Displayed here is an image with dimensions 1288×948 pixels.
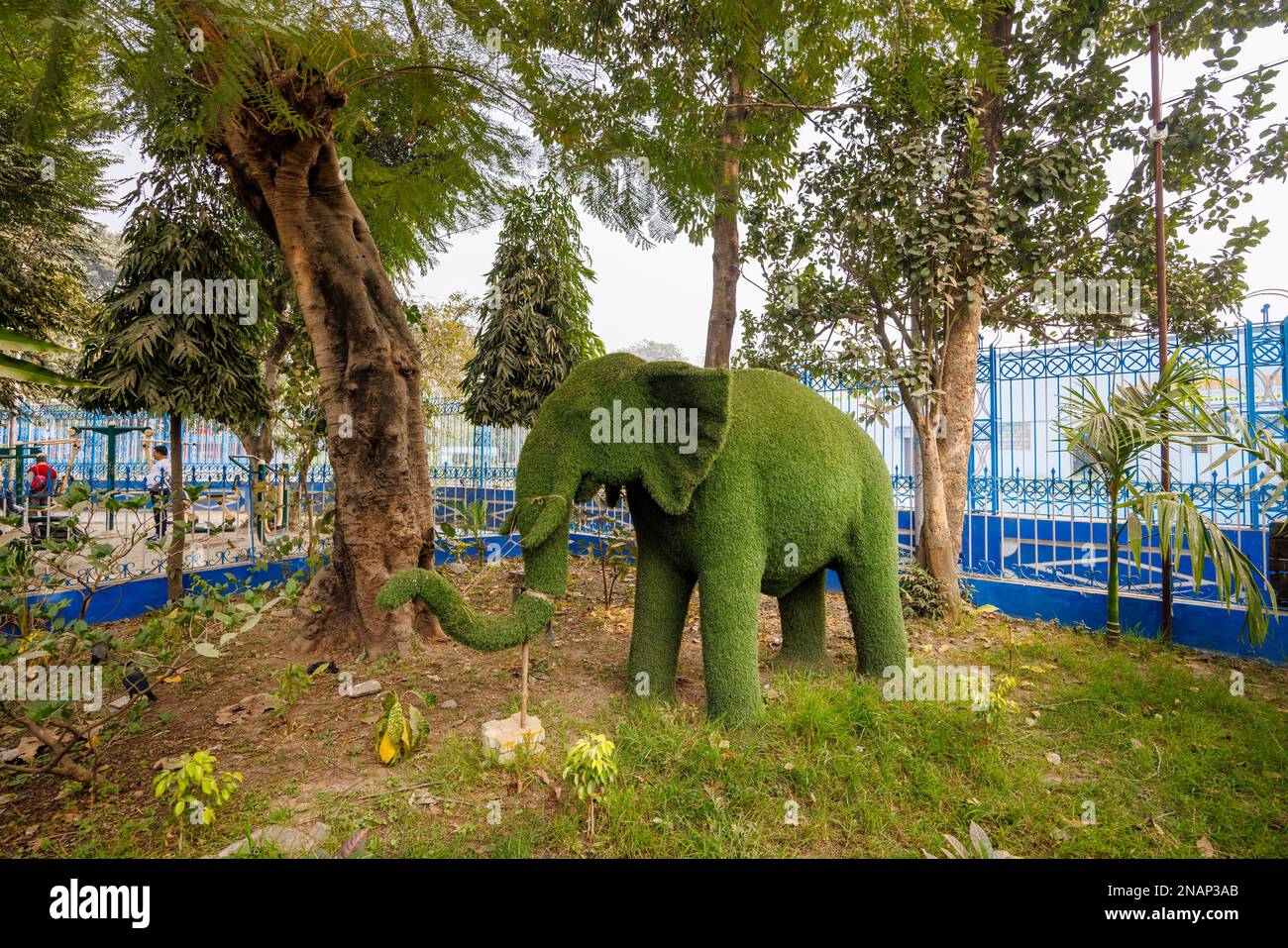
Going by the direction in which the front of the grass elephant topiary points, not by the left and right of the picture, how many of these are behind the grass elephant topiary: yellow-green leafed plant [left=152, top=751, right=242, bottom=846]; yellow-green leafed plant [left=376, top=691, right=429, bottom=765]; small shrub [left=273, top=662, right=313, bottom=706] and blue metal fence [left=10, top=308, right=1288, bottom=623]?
1

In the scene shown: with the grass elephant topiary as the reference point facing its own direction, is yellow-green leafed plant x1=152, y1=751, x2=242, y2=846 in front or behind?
in front

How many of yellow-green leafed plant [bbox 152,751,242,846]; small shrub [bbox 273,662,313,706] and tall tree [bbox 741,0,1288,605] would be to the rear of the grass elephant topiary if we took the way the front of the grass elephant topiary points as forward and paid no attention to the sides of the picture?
1

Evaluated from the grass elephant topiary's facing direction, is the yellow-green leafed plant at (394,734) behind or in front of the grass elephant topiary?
in front

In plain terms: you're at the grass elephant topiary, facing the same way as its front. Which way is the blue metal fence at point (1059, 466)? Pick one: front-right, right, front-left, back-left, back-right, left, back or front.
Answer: back

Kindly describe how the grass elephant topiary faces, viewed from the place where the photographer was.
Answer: facing the viewer and to the left of the viewer

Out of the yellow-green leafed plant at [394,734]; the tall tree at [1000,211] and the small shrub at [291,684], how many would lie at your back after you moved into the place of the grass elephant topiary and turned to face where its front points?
1

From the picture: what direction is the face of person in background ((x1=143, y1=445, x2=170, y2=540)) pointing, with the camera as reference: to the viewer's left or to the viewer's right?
to the viewer's left

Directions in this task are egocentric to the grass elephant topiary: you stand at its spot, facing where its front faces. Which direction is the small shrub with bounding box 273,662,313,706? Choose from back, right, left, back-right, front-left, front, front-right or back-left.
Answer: front-right

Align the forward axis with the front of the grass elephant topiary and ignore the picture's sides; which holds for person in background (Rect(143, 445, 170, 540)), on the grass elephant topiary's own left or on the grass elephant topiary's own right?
on the grass elephant topiary's own right

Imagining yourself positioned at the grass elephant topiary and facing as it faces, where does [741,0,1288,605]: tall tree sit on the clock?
The tall tree is roughly at 6 o'clock from the grass elephant topiary.

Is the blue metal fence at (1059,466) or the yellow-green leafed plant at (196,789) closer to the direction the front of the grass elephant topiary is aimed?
the yellow-green leafed plant

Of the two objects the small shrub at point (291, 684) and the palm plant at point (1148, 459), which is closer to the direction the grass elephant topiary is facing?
the small shrub

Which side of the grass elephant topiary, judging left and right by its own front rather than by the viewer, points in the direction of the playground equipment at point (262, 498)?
right
